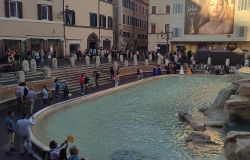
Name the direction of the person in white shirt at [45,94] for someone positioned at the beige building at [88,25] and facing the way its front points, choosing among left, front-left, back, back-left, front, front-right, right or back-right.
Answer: front-right

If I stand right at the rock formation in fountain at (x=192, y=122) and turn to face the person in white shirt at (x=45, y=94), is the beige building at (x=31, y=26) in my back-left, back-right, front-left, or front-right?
front-right

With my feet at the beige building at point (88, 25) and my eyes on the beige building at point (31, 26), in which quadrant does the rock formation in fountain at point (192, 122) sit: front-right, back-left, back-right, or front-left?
front-left

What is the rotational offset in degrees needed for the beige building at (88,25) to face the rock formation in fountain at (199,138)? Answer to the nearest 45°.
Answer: approximately 45° to its right

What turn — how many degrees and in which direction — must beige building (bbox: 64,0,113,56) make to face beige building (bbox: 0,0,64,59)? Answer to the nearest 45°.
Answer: approximately 90° to its right

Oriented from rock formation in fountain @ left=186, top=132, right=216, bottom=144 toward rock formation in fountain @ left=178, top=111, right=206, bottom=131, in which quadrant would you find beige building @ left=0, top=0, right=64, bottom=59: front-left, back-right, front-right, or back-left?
front-left

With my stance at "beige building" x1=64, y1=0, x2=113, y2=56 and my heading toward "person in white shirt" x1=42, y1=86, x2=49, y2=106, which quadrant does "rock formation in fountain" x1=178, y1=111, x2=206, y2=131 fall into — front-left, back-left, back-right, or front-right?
front-left

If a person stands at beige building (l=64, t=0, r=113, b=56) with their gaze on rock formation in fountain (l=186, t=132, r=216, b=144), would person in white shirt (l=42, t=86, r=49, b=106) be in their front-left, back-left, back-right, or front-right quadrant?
front-right

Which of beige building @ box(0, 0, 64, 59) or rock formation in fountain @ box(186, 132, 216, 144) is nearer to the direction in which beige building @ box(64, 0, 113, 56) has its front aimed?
the rock formation in fountain

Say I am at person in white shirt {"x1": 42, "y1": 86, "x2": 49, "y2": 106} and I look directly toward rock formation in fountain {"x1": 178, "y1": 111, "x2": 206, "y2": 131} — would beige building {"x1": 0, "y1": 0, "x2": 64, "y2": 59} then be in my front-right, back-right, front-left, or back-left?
back-left

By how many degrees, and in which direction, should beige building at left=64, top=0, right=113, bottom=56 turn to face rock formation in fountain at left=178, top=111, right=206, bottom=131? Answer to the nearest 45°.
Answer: approximately 45° to its right
